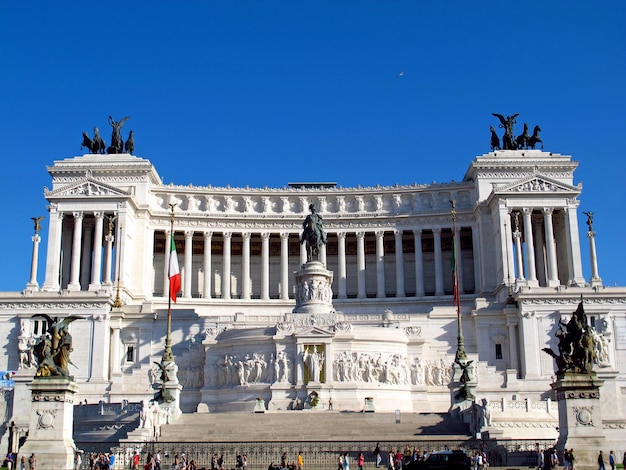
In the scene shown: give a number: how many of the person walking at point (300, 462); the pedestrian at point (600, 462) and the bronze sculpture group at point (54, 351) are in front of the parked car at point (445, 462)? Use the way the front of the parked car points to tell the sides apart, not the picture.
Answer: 2

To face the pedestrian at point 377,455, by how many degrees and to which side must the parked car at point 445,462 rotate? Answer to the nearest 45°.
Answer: approximately 45° to its right

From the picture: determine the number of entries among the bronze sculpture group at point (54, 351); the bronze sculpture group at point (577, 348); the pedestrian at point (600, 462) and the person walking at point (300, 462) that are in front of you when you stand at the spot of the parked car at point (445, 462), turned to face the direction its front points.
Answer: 2

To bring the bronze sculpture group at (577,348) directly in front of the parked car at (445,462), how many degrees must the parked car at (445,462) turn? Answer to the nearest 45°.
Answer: approximately 135° to its right

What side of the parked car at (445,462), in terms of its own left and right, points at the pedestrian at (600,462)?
back

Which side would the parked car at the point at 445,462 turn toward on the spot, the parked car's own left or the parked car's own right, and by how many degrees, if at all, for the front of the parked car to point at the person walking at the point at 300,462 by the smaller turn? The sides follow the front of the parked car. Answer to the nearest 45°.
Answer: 0° — it already faces them

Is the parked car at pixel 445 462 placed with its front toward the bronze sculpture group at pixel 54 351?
yes

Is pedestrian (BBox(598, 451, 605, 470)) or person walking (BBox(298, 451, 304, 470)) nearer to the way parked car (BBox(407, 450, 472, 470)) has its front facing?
the person walking

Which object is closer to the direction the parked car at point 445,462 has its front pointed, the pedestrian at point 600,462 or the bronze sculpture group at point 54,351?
the bronze sculpture group

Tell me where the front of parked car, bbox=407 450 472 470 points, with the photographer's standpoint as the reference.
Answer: facing to the left of the viewer
